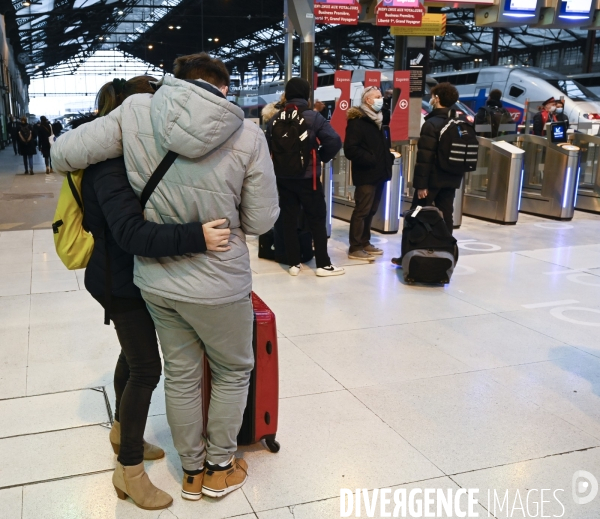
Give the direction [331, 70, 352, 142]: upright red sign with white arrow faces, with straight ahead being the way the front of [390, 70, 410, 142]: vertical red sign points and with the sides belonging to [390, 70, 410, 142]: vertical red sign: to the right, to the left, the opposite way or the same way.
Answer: the same way

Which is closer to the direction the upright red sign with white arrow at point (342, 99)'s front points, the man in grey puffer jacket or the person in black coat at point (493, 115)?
the man in grey puffer jacket

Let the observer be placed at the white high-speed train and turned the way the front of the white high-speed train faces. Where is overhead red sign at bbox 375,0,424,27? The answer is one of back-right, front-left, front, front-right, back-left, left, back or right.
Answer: front-right

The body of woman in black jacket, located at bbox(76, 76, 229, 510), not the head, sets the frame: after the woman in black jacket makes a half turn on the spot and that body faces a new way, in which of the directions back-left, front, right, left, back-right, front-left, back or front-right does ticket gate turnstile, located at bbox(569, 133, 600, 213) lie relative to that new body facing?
back-right

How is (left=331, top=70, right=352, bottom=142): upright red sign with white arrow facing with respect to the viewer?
toward the camera

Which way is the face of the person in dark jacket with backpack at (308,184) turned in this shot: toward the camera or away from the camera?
away from the camera

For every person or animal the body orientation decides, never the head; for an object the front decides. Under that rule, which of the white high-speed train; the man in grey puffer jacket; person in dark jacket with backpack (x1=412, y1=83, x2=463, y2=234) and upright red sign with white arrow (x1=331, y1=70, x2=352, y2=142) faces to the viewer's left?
the person in dark jacket with backpack

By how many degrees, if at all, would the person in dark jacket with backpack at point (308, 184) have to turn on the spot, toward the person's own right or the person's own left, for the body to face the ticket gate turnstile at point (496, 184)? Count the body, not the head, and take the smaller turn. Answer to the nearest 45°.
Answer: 0° — they already face it

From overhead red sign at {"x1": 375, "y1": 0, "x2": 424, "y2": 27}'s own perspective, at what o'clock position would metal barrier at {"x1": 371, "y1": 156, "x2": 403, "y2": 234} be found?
The metal barrier is roughly at 12 o'clock from the overhead red sign.

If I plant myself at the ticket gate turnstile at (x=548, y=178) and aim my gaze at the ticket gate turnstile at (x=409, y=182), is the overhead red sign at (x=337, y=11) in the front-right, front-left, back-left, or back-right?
front-right

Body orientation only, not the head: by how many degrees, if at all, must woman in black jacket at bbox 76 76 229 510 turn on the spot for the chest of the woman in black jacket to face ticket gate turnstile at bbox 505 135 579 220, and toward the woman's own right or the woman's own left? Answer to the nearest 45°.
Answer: approximately 45° to the woman's own left

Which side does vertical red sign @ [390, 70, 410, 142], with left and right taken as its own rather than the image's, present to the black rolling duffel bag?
front

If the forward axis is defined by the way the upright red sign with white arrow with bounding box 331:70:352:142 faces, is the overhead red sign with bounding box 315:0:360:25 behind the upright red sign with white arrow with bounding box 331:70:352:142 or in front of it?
in front

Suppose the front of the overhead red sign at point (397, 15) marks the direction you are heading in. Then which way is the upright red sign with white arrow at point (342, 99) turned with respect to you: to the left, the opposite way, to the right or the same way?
the same way

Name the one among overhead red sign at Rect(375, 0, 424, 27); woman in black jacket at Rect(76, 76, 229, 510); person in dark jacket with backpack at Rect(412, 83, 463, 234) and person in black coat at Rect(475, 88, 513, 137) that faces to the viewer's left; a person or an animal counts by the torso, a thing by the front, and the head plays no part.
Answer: the person in dark jacket with backpack

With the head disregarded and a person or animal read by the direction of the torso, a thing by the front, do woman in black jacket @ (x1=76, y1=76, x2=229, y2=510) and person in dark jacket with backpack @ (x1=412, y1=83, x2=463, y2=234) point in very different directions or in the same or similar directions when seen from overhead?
very different directions

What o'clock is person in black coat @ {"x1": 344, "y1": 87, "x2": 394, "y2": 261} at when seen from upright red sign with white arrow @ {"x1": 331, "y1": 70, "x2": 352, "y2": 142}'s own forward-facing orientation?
The person in black coat is roughly at 12 o'clock from the upright red sign with white arrow.
